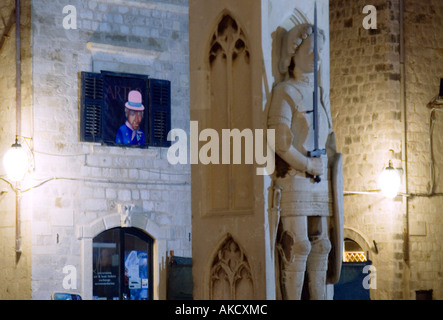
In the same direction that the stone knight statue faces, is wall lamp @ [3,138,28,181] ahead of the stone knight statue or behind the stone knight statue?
behind

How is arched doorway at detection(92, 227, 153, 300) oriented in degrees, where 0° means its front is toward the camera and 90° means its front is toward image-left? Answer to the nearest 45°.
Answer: approximately 0°

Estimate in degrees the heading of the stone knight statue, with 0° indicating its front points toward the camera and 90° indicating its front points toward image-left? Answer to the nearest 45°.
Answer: approximately 315°

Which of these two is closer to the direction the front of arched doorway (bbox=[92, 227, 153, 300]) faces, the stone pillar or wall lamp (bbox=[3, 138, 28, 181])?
the stone pillar

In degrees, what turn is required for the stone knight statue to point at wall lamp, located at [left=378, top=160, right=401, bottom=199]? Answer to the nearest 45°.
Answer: approximately 135° to its left
